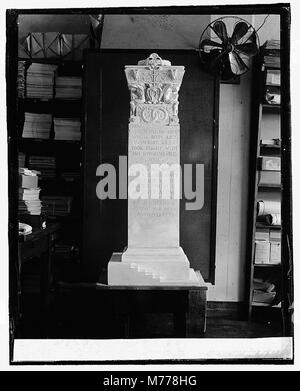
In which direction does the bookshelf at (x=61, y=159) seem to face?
toward the camera

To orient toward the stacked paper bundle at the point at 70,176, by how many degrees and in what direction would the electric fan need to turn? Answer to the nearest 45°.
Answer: approximately 90° to its right

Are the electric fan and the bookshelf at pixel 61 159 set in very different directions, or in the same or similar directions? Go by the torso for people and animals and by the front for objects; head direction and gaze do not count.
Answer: same or similar directions

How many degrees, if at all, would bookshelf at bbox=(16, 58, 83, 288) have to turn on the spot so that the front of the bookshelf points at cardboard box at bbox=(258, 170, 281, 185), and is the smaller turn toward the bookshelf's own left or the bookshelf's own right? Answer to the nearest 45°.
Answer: approximately 90° to the bookshelf's own left

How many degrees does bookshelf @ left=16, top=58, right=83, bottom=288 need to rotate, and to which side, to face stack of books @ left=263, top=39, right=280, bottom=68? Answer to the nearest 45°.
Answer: approximately 45° to its left

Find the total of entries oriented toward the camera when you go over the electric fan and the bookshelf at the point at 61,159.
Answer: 2

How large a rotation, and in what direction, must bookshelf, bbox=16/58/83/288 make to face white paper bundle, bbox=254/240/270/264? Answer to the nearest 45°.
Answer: approximately 90° to its left
